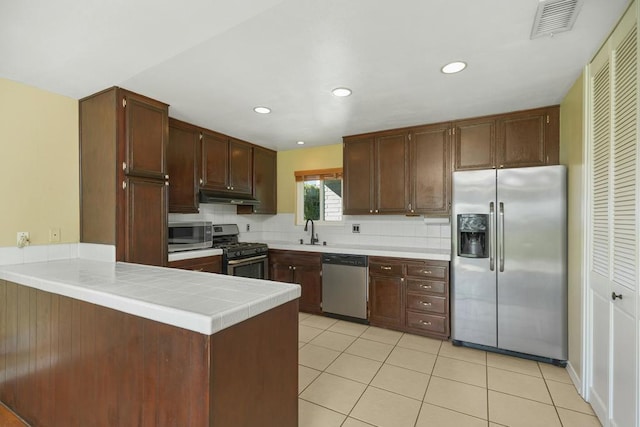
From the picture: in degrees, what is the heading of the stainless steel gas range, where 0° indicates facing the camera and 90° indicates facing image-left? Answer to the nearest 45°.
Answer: approximately 315°

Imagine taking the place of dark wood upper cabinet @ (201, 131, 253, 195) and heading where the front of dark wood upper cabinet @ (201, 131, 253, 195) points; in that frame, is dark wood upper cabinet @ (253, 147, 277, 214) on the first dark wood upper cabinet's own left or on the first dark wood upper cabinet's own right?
on the first dark wood upper cabinet's own left

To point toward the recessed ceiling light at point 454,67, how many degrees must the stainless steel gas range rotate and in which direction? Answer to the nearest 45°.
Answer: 0° — it already faces it

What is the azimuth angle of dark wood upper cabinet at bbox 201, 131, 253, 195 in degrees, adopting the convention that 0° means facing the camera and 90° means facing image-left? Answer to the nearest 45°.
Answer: approximately 315°

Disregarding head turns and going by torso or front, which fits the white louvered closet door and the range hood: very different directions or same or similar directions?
very different directions

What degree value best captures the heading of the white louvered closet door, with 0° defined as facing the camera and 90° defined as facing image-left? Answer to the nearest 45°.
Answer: approximately 90°

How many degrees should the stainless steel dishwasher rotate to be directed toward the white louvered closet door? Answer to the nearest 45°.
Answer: approximately 90° to its left
